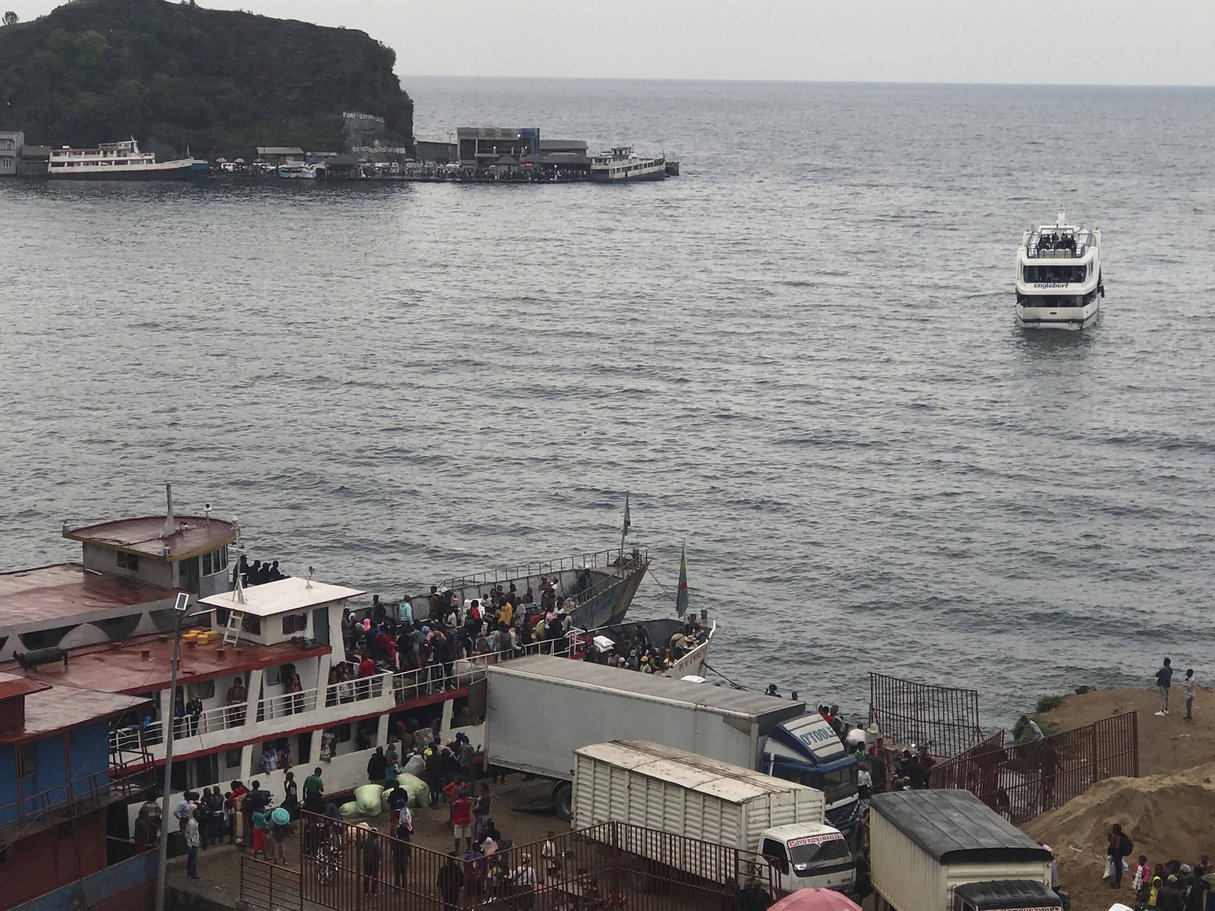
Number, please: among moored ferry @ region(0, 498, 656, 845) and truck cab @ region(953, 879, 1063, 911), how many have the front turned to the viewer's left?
0

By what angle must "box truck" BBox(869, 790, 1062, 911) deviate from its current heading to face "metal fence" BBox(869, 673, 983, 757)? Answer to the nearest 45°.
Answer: approximately 135° to its left

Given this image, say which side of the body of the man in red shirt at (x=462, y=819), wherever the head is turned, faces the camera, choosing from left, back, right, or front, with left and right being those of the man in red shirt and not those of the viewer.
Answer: back

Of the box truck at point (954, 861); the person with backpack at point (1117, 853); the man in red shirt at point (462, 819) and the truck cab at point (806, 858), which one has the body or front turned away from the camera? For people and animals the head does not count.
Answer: the man in red shirt

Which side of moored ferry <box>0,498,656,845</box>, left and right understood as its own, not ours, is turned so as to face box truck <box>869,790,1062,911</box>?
right

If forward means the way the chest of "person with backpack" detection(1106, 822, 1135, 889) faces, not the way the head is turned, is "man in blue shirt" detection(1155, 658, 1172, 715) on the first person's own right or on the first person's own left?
on the first person's own right

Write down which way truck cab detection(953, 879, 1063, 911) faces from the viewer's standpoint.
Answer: facing the viewer and to the right of the viewer

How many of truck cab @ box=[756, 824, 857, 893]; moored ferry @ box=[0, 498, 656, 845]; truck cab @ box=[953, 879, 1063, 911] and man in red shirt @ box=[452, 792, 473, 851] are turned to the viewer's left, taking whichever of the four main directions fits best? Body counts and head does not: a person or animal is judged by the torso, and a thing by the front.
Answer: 0

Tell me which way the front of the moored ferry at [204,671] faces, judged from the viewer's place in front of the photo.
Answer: facing away from the viewer and to the right of the viewer

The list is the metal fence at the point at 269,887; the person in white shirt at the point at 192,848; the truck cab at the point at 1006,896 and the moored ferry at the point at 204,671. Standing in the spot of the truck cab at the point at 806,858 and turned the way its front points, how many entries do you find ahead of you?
1

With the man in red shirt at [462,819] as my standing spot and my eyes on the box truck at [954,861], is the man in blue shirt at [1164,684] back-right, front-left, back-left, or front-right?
front-left

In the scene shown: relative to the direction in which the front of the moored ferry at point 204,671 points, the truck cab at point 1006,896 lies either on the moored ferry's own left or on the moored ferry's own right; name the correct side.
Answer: on the moored ferry's own right
